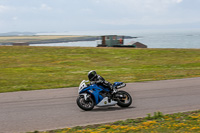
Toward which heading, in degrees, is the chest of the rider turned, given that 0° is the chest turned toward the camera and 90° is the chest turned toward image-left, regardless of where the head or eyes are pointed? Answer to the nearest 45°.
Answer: approximately 90°
